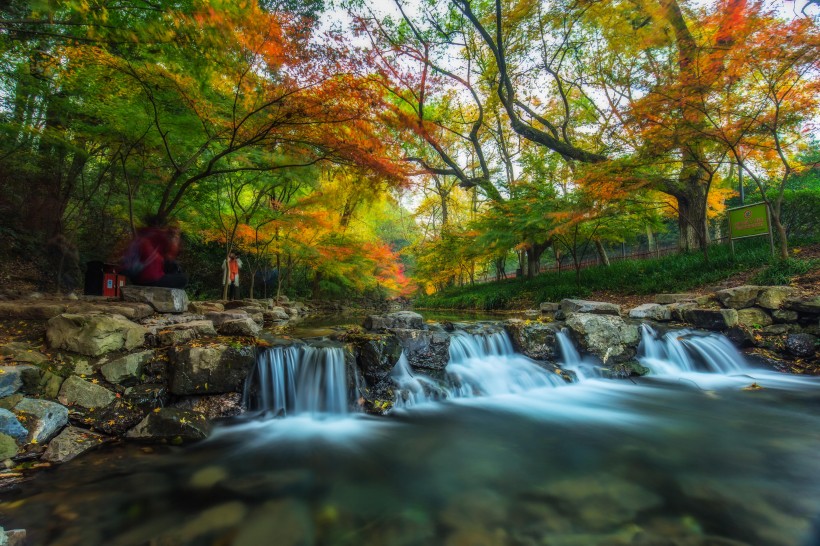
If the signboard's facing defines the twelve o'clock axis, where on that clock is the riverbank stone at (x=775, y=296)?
The riverbank stone is roughly at 12 o'clock from the signboard.

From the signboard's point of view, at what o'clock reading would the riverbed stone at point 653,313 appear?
The riverbed stone is roughly at 1 o'clock from the signboard.

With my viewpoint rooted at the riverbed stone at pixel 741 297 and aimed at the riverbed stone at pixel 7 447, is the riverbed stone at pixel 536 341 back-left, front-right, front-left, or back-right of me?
front-right

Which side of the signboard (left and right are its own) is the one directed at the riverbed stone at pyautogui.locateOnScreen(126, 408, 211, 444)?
front

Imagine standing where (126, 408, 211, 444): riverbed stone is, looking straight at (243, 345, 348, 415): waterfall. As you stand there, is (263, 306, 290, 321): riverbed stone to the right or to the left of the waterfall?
left

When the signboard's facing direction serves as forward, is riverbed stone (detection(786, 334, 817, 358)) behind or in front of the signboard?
in front

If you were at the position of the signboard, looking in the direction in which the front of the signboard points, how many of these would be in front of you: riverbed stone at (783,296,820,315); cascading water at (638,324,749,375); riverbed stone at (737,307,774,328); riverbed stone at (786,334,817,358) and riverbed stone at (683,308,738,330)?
5

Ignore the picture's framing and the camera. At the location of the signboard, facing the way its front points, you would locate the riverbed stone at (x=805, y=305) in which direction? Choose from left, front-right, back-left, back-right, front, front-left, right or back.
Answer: front

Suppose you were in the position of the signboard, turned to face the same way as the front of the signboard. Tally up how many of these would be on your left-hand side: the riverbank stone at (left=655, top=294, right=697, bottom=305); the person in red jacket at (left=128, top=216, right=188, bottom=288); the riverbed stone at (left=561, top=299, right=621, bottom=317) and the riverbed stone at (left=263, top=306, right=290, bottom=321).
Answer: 0

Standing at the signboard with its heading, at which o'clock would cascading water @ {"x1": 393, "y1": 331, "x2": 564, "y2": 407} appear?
The cascading water is roughly at 1 o'clock from the signboard.

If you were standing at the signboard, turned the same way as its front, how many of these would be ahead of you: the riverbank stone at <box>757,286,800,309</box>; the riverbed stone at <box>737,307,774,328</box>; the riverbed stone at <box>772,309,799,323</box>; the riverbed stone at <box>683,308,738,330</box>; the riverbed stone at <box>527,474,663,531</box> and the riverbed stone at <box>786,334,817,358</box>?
6

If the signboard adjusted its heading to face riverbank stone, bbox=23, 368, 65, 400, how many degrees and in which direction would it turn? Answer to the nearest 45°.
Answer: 0° — it already faces it

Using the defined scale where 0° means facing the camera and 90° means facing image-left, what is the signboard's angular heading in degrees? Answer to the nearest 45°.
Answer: approximately 0°

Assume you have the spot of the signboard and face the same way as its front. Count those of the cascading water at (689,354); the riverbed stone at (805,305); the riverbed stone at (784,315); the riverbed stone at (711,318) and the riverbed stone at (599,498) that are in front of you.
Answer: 5

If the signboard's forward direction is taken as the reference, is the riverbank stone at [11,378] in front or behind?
in front

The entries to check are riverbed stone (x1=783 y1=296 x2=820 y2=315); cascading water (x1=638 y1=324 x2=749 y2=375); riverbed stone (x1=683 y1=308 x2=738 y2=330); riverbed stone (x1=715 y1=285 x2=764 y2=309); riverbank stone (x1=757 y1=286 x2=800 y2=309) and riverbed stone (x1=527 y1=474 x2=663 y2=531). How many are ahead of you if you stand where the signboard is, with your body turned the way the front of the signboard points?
6
